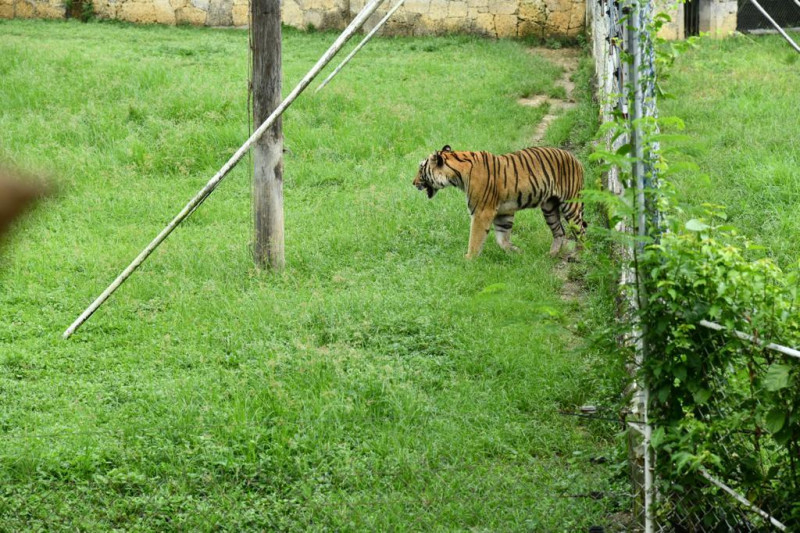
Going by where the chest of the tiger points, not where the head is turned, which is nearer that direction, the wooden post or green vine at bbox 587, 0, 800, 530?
the wooden post

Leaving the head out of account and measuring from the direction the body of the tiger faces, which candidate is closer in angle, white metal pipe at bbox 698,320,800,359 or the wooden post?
the wooden post

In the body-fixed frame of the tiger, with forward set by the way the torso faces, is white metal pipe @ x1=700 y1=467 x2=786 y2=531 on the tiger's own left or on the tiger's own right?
on the tiger's own left

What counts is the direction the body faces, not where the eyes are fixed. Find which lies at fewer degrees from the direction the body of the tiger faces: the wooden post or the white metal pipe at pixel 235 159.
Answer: the wooden post

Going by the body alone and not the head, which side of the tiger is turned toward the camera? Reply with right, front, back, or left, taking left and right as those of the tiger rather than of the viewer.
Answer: left

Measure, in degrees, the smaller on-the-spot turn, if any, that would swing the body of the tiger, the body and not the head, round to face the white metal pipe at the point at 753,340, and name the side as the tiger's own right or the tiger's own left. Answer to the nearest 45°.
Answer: approximately 90° to the tiger's own left
